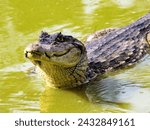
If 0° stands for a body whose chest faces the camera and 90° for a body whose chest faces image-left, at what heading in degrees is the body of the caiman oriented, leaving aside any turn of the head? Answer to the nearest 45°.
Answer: approximately 45°
